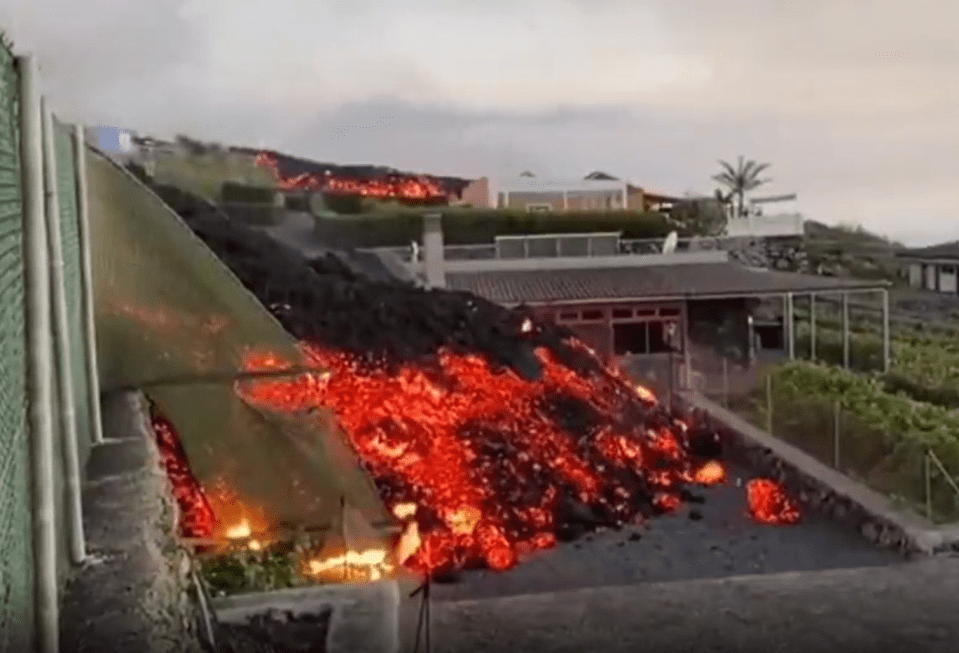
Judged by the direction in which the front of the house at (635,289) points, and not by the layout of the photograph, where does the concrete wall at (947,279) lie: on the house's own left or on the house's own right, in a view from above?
on the house's own left

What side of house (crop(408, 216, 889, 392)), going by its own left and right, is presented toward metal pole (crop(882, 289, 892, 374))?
left

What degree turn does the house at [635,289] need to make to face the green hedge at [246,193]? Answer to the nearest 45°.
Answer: approximately 90° to its right

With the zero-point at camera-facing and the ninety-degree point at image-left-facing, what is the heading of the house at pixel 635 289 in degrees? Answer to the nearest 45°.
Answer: approximately 0°

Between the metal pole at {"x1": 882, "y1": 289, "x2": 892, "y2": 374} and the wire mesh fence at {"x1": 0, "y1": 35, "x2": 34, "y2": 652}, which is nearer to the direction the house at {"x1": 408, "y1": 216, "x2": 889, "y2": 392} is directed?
the wire mesh fence
